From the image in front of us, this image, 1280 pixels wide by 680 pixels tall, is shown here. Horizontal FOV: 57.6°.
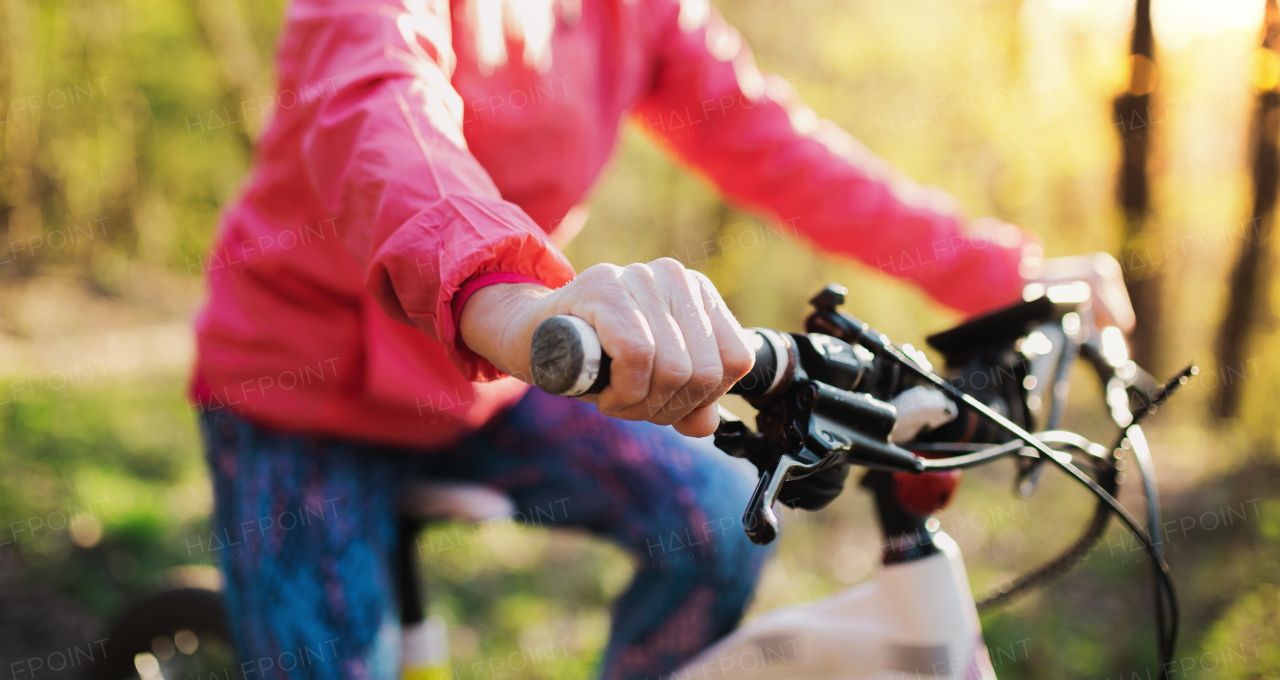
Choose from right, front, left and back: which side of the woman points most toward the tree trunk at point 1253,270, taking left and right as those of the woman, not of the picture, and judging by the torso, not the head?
left

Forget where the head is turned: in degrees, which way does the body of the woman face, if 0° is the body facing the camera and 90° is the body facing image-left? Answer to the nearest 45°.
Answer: approximately 315°

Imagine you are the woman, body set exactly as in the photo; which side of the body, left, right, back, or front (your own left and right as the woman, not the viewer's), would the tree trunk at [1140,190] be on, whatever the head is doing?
left
